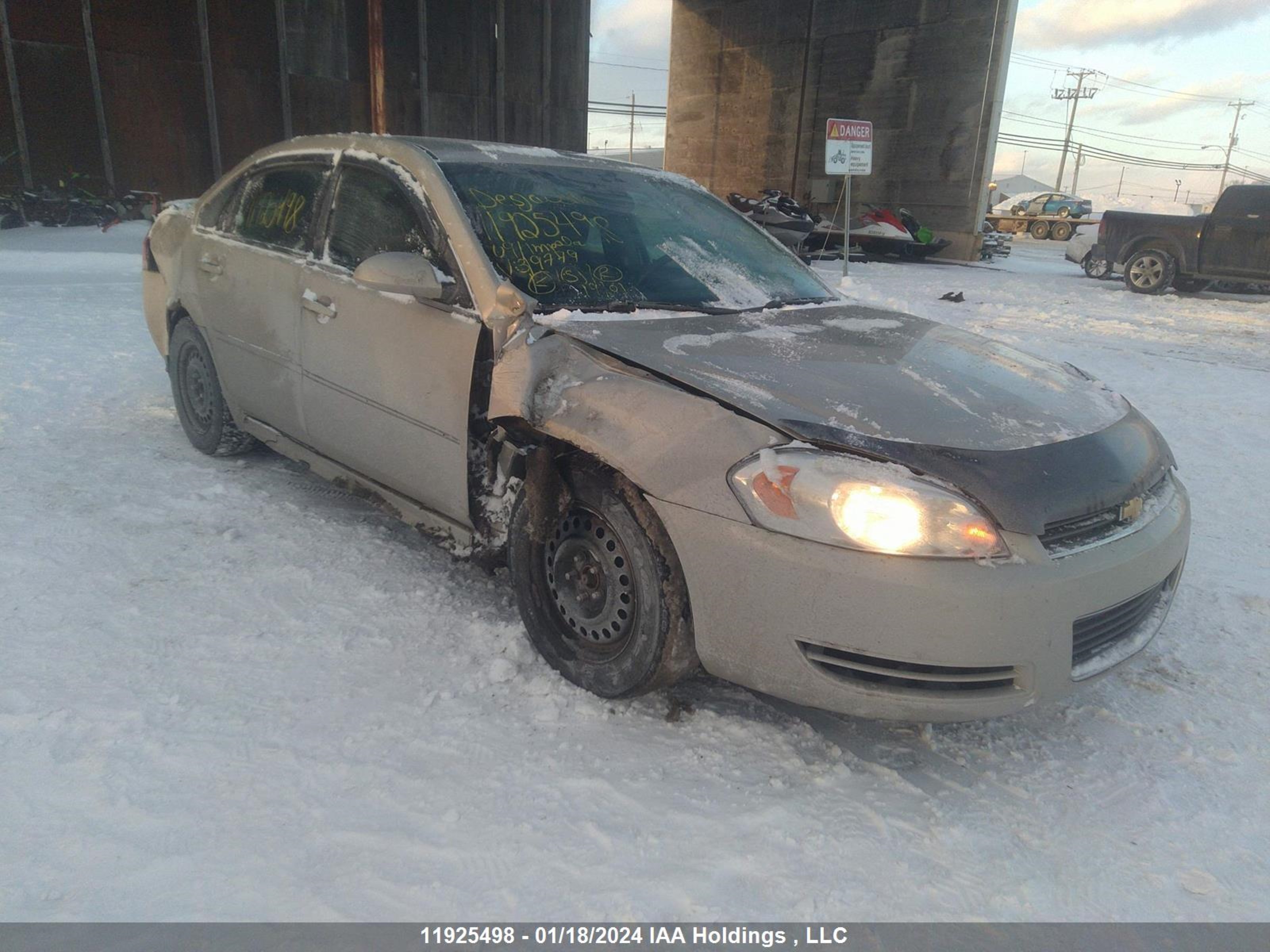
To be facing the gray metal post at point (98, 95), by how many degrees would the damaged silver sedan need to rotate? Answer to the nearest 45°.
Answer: approximately 180°

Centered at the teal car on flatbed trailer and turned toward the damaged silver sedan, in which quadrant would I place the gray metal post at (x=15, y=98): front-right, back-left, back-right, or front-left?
front-right

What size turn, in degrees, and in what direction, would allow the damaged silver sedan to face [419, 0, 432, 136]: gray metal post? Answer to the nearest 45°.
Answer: approximately 135° to its left

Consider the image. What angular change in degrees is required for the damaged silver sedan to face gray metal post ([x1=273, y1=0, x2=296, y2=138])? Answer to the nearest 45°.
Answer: approximately 180°

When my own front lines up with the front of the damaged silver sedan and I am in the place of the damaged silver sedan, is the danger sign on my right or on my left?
on my left

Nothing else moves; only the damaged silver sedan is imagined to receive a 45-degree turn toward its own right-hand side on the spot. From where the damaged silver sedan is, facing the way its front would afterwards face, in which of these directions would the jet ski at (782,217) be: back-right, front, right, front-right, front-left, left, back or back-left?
back

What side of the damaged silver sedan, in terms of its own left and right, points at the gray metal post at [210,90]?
back

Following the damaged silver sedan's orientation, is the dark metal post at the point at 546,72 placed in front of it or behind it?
behind

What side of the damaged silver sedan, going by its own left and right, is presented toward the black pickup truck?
left

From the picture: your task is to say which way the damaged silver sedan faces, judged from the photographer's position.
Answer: facing the viewer and to the right of the viewer

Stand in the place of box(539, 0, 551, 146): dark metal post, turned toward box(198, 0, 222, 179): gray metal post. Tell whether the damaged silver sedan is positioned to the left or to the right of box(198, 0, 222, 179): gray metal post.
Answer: left

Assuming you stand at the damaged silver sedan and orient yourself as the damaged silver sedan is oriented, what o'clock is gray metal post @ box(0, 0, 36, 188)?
The gray metal post is roughly at 6 o'clock from the damaged silver sedan.
